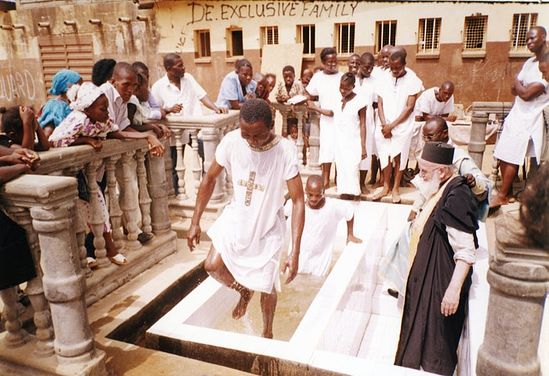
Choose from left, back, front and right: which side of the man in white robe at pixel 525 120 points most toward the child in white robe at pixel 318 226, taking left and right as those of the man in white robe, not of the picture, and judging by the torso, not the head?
front

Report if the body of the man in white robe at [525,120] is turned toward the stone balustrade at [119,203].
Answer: yes

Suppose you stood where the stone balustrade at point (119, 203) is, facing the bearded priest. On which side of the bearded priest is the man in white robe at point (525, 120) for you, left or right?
left

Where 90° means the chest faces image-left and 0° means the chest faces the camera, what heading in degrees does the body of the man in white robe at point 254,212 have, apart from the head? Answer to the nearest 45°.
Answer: approximately 0°

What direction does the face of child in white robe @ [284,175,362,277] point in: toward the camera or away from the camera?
toward the camera

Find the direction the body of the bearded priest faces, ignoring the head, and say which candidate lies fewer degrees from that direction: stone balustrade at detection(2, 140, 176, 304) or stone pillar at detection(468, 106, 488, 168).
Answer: the stone balustrade

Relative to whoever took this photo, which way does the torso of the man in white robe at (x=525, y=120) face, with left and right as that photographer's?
facing the viewer and to the left of the viewer

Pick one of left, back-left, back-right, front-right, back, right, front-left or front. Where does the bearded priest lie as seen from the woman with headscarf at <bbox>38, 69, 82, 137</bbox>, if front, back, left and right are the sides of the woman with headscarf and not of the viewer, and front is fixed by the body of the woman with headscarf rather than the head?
front-right

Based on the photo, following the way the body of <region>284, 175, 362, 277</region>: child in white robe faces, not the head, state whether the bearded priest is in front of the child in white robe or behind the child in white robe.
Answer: in front

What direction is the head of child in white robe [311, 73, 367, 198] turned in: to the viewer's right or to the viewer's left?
to the viewer's left

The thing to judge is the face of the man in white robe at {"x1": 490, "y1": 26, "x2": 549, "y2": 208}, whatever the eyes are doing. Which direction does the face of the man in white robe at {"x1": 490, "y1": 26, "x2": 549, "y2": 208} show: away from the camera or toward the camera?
toward the camera

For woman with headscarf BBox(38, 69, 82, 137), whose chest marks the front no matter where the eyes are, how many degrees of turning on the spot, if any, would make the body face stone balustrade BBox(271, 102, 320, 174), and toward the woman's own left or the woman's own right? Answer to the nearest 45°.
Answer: approximately 45° to the woman's own left

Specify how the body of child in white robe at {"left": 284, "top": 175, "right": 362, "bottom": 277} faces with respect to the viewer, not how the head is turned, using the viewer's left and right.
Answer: facing the viewer

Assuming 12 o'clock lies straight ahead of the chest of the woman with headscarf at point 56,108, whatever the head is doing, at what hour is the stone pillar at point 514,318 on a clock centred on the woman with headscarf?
The stone pillar is roughly at 2 o'clock from the woman with headscarf.

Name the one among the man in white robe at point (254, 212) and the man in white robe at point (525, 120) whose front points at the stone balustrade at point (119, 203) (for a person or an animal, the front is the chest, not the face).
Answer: the man in white robe at point (525, 120)

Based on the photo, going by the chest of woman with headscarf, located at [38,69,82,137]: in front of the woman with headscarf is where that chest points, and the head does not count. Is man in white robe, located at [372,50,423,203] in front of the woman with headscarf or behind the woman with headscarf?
in front

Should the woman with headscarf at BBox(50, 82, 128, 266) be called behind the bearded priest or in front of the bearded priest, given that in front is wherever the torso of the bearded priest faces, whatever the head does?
in front

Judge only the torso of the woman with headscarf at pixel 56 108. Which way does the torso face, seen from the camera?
to the viewer's right

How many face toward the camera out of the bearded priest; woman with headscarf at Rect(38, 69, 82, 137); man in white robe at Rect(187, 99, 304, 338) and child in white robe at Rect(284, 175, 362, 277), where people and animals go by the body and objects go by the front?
2
